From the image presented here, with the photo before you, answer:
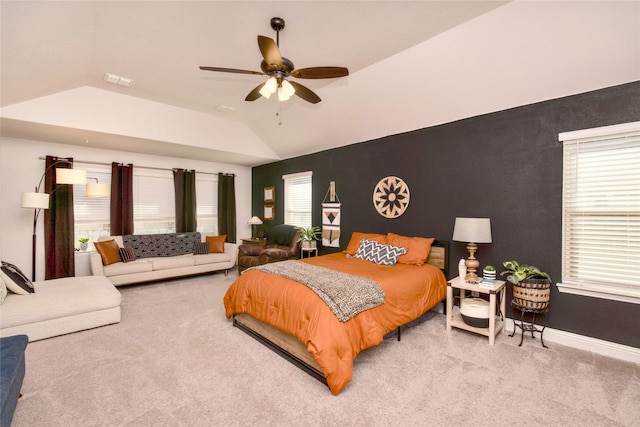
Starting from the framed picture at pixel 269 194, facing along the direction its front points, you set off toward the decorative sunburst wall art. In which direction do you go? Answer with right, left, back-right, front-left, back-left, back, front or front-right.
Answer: left

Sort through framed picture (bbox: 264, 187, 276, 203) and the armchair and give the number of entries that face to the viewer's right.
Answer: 0

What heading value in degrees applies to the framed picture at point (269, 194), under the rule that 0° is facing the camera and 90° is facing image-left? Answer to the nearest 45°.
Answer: approximately 45°

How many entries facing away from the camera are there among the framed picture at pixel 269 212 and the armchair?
0

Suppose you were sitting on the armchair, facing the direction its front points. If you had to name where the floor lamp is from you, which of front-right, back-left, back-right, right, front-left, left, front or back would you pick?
front-right

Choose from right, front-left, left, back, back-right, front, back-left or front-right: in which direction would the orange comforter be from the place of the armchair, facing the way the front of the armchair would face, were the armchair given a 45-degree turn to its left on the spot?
front

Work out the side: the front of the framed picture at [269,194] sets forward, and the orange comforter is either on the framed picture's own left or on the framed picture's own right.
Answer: on the framed picture's own left

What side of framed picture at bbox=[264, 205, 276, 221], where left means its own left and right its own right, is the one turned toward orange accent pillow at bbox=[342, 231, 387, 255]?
left

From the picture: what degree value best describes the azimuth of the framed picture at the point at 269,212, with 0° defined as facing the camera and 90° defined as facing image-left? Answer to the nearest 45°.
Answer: approximately 45°

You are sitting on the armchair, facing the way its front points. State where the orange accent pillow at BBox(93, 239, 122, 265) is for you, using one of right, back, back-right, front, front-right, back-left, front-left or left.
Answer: front-right

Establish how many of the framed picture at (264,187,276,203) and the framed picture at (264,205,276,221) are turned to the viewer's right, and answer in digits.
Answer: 0

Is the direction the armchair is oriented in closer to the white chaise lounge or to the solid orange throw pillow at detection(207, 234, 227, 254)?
the white chaise lounge

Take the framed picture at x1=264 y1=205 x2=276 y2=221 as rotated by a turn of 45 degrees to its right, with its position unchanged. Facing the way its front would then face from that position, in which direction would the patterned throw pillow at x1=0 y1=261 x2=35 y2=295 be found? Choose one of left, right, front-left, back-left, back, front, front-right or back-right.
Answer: front-left
